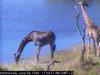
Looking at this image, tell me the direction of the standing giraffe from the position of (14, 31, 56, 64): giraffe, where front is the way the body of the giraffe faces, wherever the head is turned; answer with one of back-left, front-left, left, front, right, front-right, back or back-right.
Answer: back

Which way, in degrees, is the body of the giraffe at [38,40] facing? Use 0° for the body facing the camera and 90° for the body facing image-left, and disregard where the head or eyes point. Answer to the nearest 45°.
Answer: approximately 90°
